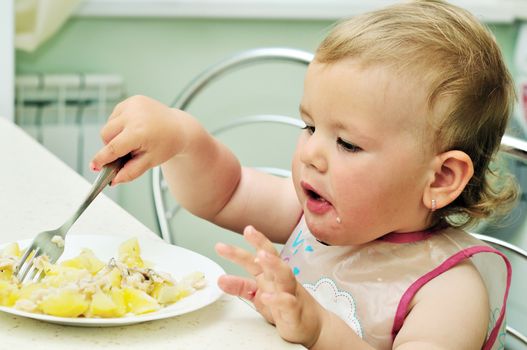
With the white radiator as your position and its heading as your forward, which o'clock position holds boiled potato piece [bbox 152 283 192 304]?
The boiled potato piece is roughly at 12 o'clock from the white radiator.

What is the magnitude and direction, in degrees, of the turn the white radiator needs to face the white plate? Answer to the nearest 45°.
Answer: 0° — it already faces it

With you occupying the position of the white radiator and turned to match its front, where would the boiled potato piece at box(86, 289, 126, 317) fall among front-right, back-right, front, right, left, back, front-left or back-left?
front

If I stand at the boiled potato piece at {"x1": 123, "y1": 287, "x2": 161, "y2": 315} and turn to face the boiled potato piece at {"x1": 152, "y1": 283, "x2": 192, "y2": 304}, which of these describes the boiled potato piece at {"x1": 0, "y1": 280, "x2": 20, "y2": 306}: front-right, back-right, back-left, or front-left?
back-left

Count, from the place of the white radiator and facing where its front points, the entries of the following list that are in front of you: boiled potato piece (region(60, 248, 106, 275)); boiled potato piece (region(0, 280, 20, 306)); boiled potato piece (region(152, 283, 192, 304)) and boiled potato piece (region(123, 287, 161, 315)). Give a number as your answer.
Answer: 4

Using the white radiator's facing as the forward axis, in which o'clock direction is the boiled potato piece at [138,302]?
The boiled potato piece is roughly at 12 o'clock from the white radiator.

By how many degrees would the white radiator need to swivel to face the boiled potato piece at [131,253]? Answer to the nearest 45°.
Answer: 0° — it already faces it

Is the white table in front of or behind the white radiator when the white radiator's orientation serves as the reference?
in front

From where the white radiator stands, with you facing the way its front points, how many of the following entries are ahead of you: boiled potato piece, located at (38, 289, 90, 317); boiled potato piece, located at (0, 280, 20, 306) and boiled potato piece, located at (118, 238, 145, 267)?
3

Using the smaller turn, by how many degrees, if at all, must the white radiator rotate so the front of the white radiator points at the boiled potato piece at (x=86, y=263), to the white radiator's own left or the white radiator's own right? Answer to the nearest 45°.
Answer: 0° — it already faces it

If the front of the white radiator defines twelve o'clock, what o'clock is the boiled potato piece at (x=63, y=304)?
The boiled potato piece is roughly at 12 o'clock from the white radiator.

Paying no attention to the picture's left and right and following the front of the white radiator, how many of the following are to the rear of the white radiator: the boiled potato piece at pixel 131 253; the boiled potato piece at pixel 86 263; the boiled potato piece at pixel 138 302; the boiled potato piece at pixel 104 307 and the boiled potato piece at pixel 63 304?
0

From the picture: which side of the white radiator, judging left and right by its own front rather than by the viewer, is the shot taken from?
front

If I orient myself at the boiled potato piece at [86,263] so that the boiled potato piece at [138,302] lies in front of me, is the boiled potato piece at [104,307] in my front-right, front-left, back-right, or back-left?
front-right

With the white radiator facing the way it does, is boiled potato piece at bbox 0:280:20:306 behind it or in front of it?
in front
